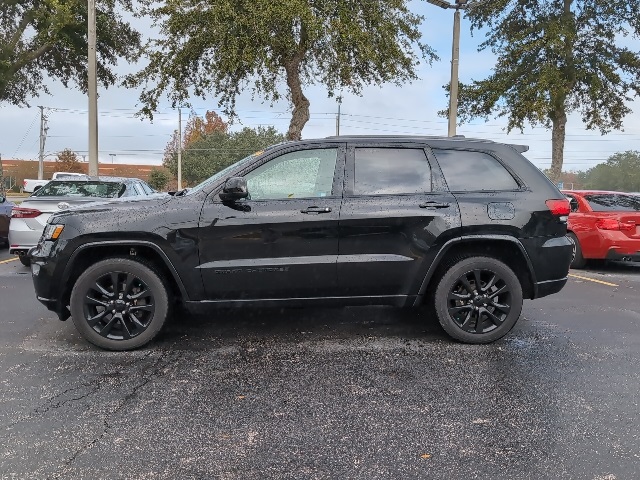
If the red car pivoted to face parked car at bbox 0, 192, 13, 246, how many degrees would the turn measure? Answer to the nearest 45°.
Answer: approximately 45° to its left

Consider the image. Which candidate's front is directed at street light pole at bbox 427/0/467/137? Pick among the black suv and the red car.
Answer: the red car

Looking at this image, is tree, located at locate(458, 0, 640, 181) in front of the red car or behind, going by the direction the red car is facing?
in front

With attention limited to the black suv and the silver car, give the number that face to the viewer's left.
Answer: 1

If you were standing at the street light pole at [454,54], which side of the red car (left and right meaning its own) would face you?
front

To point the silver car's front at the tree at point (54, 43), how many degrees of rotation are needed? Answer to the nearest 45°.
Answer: approximately 45° to its left

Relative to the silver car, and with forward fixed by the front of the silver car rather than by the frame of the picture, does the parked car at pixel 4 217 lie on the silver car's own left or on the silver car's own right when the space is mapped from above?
on the silver car's own left

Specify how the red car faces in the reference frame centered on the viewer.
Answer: facing away from the viewer and to the left of the viewer

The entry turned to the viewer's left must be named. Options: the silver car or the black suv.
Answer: the black suv

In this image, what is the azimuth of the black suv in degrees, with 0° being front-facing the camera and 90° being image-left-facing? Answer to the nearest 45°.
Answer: approximately 90°

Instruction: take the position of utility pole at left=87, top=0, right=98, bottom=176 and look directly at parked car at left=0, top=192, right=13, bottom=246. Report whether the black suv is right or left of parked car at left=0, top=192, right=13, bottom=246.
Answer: left

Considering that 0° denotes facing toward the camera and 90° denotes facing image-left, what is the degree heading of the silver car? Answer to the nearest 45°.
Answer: approximately 225°

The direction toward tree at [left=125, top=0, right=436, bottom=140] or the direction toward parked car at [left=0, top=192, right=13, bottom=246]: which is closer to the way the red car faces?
the tree
